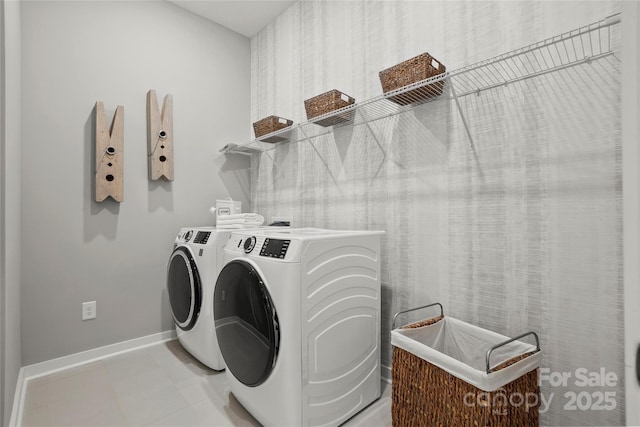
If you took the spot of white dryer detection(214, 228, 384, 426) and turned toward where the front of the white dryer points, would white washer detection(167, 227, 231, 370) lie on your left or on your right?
on your right

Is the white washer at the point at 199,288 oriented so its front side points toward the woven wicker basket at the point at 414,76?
no

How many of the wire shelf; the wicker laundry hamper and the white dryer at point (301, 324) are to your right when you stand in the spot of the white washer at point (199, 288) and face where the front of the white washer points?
0

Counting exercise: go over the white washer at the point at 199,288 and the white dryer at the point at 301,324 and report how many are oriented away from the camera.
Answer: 0

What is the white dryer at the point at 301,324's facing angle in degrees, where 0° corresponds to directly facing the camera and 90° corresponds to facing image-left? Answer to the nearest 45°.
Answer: approximately 45°

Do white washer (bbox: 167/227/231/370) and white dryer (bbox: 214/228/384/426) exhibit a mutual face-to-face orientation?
no

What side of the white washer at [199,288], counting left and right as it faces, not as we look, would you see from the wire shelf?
left

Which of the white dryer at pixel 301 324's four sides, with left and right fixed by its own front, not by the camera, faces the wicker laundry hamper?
left

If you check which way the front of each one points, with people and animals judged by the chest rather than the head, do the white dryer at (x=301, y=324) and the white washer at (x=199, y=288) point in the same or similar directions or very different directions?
same or similar directions

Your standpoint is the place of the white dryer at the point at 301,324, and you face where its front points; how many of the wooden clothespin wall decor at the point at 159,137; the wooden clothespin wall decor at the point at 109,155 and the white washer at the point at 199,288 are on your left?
0

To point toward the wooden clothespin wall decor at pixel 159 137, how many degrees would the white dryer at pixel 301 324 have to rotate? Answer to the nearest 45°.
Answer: approximately 90° to its right

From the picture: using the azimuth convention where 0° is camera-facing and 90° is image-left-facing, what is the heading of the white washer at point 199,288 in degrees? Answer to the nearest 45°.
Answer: approximately 45°

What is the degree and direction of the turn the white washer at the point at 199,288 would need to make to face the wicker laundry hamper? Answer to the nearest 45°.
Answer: approximately 90° to its left

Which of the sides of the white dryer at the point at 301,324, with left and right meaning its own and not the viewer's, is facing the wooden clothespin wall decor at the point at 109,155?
right

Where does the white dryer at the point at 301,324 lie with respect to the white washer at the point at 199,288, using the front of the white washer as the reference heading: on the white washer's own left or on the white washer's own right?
on the white washer's own left

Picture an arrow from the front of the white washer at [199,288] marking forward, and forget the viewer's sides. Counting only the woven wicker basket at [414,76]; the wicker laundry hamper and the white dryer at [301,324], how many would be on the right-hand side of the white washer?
0
